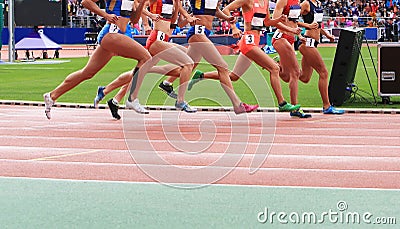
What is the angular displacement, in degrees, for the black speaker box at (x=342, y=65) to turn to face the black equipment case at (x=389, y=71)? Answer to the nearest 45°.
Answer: approximately 90° to its left
